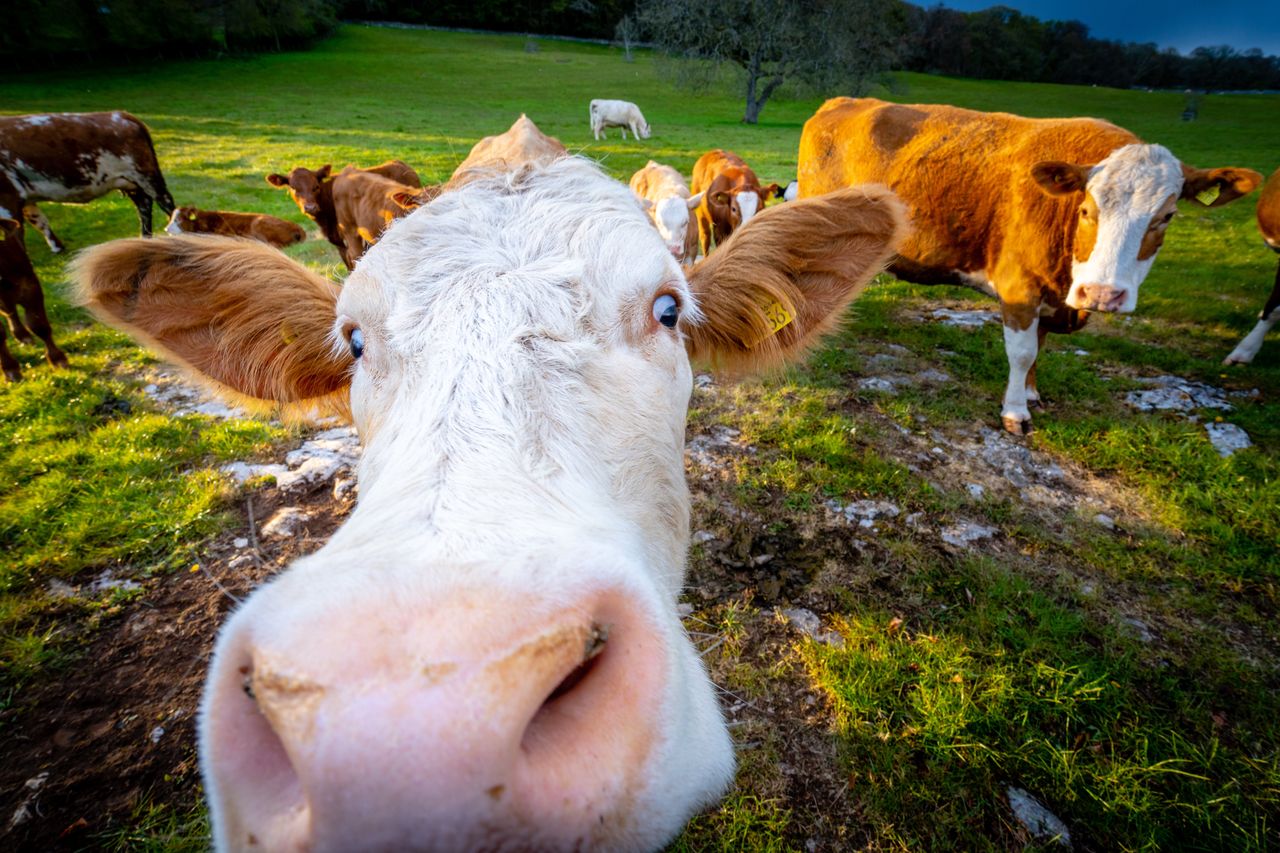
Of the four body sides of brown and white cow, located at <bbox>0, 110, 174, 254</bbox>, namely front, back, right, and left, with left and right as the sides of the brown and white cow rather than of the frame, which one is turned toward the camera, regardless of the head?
left

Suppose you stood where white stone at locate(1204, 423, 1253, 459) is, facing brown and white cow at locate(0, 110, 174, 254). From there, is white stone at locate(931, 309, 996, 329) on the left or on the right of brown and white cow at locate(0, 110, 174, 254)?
right

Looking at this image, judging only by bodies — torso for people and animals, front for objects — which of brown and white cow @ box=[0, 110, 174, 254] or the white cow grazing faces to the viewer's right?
the white cow grazing

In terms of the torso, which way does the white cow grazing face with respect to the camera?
to the viewer's right

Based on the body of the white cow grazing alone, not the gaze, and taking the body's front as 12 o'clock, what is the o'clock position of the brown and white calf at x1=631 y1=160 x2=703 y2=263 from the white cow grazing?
The brown and white calf is roughly at 3 o'clock from the white cow grazing.

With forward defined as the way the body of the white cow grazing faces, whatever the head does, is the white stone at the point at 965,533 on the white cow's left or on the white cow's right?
on the white cow's right

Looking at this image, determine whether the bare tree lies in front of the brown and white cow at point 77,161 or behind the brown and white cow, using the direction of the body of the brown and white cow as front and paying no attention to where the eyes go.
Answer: behind

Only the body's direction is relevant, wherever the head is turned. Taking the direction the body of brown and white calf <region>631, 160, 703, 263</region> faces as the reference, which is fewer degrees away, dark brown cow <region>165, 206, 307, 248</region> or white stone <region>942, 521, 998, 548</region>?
the white stone

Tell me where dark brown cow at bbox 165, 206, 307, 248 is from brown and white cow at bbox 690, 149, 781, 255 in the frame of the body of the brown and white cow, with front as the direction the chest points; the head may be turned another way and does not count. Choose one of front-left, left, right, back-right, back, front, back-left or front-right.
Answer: back-right
